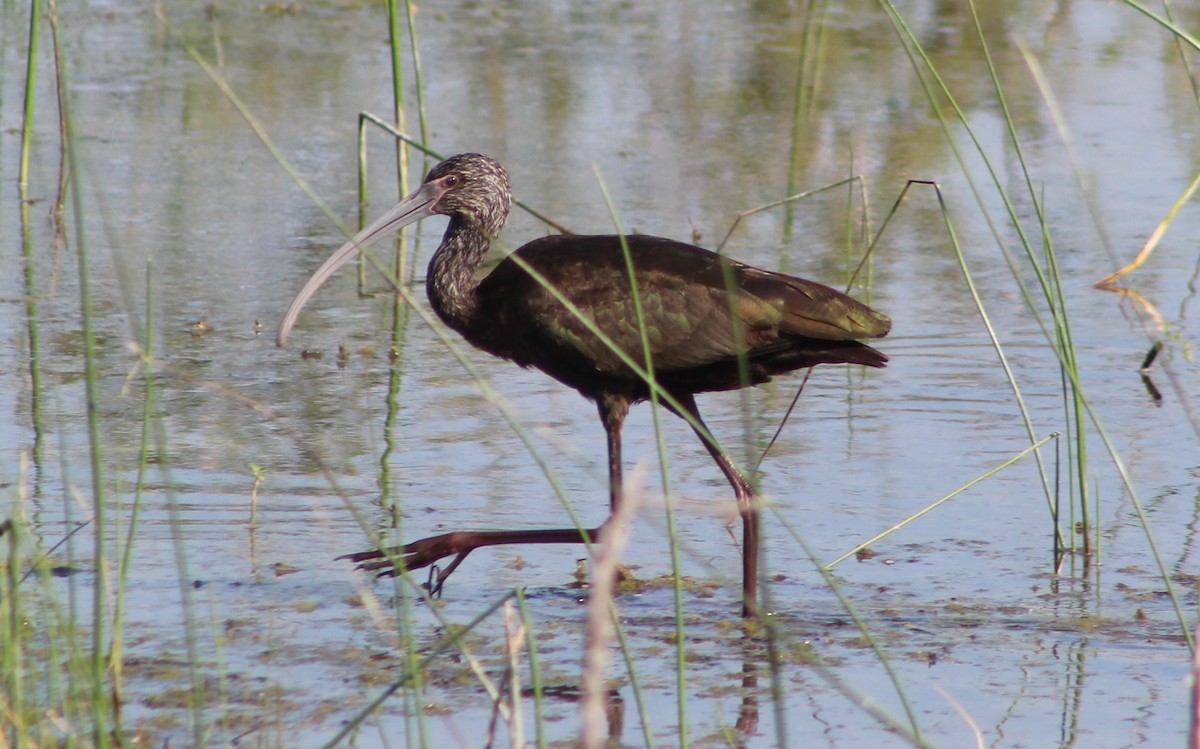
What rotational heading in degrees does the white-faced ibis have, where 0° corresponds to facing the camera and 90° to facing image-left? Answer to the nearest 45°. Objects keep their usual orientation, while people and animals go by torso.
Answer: approximately 90°
